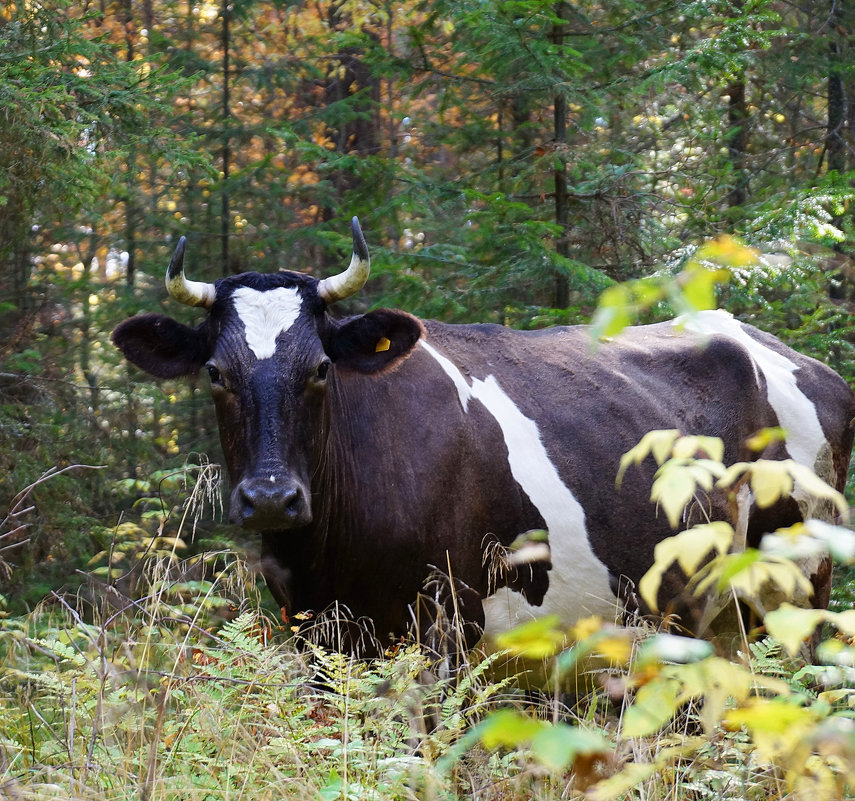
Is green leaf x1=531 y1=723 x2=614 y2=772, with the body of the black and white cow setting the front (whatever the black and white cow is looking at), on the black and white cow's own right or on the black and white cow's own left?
on the black and white cow's own left

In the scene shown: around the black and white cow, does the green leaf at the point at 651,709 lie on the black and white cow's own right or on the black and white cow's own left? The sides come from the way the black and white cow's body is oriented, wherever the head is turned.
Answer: on the black and white cow's own left

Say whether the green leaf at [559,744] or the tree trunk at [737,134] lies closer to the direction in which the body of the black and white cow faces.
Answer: the green leaf

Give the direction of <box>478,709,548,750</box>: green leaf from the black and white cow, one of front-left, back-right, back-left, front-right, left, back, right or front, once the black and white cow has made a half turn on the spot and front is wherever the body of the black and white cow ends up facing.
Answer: back-right

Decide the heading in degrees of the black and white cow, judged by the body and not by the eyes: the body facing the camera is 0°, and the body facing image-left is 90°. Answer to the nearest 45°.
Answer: approximately 45°

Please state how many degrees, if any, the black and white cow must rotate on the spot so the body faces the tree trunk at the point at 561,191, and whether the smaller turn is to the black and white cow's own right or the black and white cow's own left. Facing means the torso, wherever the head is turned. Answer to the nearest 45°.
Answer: approximately 135° to the black and white cow's own right
